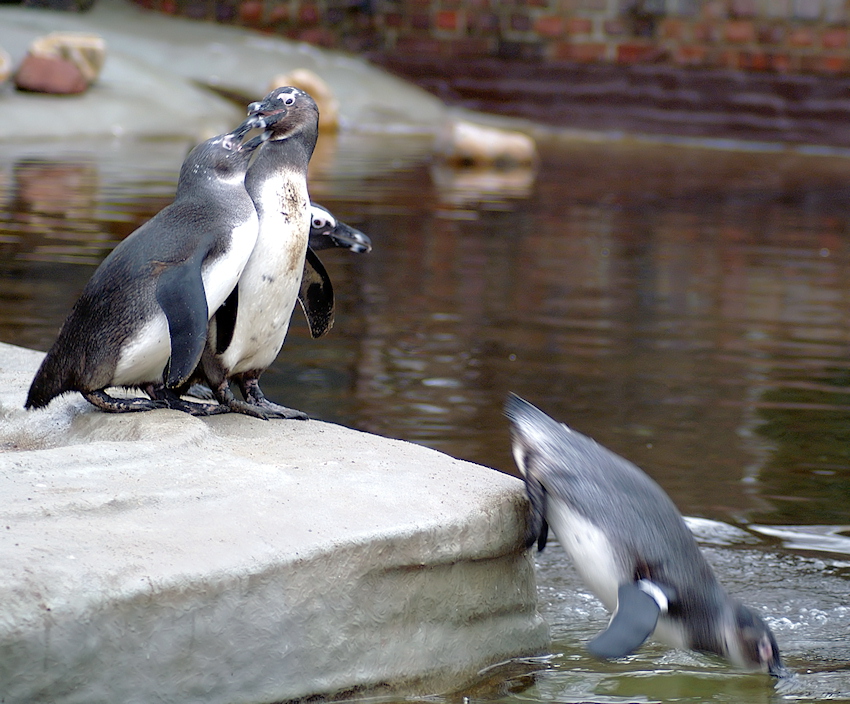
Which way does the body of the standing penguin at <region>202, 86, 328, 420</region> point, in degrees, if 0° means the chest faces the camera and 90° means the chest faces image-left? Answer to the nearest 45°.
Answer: approximately 315°

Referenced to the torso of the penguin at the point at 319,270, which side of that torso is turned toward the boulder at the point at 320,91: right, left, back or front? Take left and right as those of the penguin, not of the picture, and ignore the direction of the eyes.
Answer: left

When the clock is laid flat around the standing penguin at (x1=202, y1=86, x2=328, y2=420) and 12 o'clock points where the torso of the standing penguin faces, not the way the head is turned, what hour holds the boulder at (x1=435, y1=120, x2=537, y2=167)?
The boulder is roughly at 8 o'clock from the standing penguin.

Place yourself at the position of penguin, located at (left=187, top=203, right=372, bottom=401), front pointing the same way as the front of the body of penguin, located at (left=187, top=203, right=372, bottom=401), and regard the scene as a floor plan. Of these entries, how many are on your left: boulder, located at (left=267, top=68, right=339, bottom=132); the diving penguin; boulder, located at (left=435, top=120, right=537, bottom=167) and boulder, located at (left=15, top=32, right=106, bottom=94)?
3

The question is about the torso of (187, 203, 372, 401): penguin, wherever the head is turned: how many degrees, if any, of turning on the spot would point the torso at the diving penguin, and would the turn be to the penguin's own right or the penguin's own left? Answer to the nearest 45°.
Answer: approximately 45° to the penguin's own right

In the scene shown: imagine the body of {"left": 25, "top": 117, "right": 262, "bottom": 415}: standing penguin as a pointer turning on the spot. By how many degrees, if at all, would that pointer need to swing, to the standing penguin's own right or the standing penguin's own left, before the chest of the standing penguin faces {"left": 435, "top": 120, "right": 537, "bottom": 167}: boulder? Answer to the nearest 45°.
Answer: approximately 90° to the standing penguin's own left

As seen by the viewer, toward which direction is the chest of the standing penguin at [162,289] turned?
to the viewer's right

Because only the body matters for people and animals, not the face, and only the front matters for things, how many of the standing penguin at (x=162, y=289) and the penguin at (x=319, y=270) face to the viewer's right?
2

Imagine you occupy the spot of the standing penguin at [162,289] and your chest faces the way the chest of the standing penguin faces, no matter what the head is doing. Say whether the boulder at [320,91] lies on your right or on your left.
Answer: on your left

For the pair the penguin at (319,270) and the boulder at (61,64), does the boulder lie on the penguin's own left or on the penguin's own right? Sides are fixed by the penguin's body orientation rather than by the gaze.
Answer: on the penguin's own left

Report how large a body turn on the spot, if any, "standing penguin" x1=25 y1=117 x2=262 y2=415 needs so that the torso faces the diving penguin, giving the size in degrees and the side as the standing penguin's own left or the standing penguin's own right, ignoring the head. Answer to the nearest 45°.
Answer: approximately 45° to the standing penguin's own right

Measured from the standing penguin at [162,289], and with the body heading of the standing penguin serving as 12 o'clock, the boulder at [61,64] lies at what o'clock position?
The boulder is roughly at 9 o'clock from the standing penguin.

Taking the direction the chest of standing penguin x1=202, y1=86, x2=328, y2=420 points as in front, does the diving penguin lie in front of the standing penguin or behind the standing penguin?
in front

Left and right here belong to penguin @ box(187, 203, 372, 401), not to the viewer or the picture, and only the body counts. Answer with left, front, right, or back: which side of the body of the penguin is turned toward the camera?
right

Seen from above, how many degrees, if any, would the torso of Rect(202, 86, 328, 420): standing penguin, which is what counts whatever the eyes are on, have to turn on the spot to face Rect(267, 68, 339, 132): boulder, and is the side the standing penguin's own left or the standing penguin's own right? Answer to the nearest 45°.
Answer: approximately 135° to the standing penguin's own left
